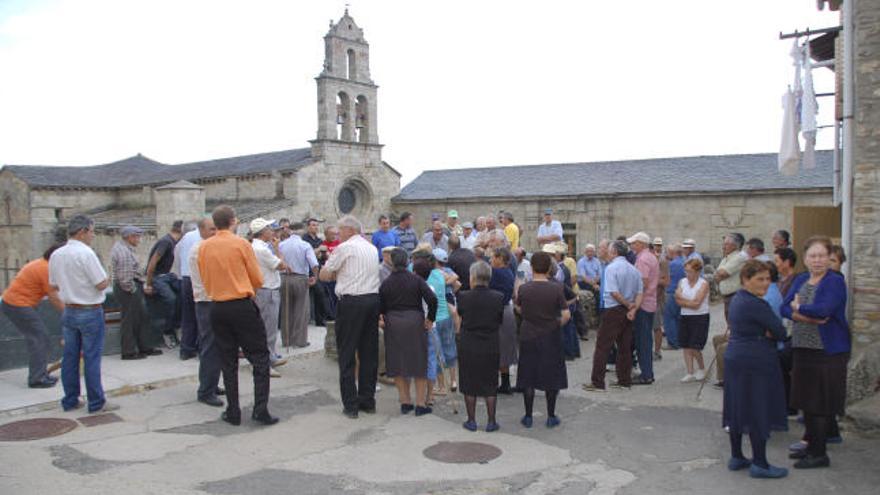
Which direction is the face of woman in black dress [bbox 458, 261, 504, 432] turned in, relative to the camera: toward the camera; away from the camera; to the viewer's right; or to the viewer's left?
away from the camera

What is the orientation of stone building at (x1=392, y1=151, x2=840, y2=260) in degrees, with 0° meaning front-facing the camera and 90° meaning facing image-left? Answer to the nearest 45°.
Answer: approximately 0°

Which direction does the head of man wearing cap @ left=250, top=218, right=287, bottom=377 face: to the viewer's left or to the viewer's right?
to the viewer's right

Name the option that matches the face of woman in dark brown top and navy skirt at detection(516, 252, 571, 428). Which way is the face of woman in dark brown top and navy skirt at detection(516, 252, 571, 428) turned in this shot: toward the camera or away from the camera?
away from the camera

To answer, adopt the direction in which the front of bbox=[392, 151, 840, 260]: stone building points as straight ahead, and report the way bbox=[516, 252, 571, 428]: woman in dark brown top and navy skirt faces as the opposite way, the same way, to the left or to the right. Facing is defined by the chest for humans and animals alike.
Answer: the opposite way

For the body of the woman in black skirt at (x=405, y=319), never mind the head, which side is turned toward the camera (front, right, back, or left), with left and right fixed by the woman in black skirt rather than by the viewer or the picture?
back

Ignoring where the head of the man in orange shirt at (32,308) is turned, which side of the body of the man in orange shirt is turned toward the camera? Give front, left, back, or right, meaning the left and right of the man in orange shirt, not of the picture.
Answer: right

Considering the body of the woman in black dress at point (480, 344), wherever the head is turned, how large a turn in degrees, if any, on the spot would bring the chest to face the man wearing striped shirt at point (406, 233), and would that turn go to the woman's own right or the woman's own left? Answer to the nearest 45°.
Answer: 0° — they already face them

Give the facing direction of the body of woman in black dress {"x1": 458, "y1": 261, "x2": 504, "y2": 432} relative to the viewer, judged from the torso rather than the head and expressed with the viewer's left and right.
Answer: facing away from the viewer
